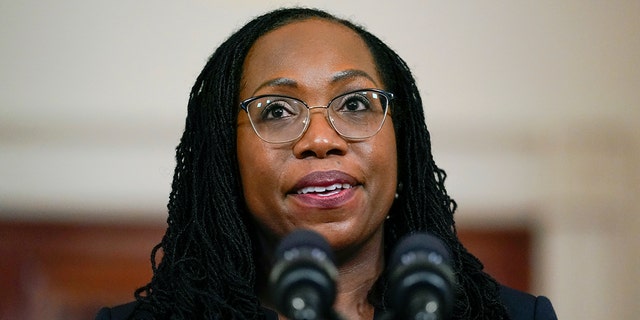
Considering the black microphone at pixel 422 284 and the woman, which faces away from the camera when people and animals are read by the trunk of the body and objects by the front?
the black microphone

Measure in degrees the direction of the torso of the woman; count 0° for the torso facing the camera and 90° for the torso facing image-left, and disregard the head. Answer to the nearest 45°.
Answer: approximately 0°

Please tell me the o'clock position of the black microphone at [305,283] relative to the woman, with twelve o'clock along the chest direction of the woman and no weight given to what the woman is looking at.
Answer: The black microphone is roughly at 12 o'clock from the woman.

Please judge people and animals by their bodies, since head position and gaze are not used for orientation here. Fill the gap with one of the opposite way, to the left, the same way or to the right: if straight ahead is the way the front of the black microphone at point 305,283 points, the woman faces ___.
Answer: the opposite way

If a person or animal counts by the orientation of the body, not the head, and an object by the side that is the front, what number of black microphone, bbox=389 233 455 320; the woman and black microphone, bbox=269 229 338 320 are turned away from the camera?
2

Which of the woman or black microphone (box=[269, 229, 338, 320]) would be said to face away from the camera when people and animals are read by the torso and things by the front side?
the black microphone

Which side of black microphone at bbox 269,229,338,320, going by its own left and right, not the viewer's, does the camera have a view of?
back

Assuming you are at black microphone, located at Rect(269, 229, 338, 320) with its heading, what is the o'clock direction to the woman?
The woman is roughly at 12 o'clock from the black microphone.

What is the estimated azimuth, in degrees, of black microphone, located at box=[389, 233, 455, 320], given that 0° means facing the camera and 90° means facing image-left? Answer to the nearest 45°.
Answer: approximately 180°
